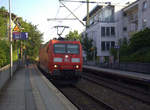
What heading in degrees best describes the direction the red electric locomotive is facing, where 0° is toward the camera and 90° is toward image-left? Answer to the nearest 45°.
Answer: approximately 0°

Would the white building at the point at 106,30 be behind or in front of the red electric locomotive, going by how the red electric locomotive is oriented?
behind
